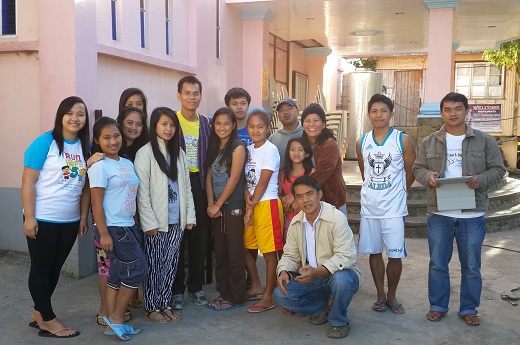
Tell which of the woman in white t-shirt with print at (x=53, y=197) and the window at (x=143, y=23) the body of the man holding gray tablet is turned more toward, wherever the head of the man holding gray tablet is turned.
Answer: the woman in white t-shirt with print

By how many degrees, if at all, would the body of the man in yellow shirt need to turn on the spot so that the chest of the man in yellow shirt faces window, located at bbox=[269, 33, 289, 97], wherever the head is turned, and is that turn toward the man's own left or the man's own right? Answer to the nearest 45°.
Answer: approximately 180°

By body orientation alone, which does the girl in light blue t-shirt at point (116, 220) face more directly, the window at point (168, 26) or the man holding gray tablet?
the man holding gray tablet

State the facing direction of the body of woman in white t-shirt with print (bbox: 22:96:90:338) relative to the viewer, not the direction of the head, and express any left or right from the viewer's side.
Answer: facing the viewer and to the right of the viewer

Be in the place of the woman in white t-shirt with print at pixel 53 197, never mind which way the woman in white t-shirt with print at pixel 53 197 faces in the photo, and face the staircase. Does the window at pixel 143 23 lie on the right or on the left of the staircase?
left

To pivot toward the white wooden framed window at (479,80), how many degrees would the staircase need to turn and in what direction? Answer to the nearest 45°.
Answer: approximately 180°

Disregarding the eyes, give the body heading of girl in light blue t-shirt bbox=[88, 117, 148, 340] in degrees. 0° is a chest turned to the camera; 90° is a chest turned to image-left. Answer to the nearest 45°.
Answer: approximately 315°

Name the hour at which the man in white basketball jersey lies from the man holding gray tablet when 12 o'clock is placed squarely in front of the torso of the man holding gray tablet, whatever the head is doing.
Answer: The man in white basketball jersey is roughly at 3 o'clock from the man holding gray tablet.
